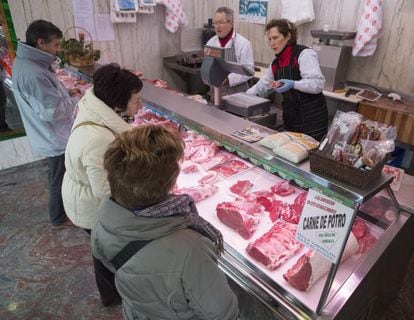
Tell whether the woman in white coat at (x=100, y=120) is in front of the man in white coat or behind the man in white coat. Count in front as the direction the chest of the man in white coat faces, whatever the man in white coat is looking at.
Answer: in front

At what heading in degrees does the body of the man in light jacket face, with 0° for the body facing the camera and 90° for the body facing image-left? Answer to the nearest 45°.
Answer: approximately 270°

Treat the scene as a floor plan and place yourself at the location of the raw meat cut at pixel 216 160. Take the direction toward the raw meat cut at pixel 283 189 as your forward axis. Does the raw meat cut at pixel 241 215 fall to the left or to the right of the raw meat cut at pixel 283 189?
right

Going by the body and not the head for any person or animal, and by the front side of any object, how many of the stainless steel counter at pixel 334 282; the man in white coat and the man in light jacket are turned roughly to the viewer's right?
1

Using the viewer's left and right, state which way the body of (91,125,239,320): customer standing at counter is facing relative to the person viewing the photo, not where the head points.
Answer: facing away from the viewer and to the right of the viewer

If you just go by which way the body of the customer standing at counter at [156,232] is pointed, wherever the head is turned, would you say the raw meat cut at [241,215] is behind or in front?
in front

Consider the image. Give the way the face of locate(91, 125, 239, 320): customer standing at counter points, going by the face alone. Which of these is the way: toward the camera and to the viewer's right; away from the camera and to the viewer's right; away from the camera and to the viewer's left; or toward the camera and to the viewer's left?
away from the camera and to the viewer's right

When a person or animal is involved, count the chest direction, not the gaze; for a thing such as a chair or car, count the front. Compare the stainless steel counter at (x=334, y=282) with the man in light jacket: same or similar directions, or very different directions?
very different directions

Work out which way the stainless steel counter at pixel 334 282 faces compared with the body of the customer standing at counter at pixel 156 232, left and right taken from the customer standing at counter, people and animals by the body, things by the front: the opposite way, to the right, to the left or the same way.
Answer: the opposite way

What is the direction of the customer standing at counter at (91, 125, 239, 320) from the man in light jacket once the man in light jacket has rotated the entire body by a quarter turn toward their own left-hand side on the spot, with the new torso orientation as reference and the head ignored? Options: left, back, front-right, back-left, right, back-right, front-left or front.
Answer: back

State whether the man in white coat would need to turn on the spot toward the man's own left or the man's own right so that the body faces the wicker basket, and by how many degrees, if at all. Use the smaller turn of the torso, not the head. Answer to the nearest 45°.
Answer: approximately 45° to the man's own left

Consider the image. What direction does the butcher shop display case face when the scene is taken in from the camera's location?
facing the viewer and to the left of the viewer

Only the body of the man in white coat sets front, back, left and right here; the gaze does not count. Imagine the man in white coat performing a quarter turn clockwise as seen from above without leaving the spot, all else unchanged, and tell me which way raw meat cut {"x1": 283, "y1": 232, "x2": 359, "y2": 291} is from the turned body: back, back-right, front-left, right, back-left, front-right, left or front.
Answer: back-left
